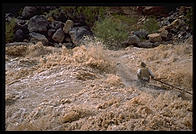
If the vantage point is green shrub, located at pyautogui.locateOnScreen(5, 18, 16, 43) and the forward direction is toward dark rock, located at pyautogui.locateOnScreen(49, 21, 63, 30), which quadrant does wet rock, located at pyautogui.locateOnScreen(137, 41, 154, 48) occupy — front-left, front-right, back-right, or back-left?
front-right

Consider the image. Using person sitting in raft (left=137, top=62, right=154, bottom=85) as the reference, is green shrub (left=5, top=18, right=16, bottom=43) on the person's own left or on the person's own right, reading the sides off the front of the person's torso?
on the person's own left
